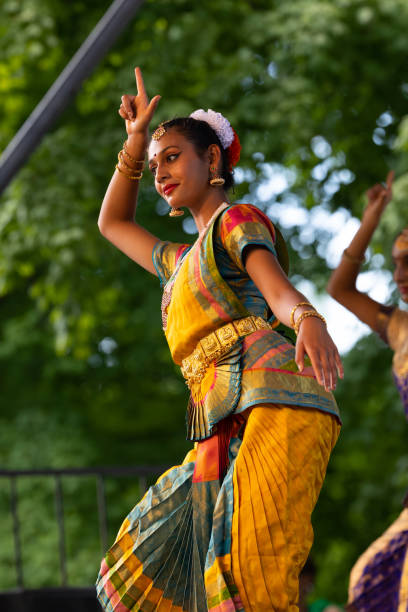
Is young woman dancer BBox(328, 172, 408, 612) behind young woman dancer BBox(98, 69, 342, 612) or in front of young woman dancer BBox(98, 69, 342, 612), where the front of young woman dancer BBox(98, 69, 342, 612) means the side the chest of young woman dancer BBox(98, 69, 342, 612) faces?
behind

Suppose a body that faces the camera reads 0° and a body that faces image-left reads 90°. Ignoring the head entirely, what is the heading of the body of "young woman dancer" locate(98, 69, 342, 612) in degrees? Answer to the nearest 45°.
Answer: approximately 45°
